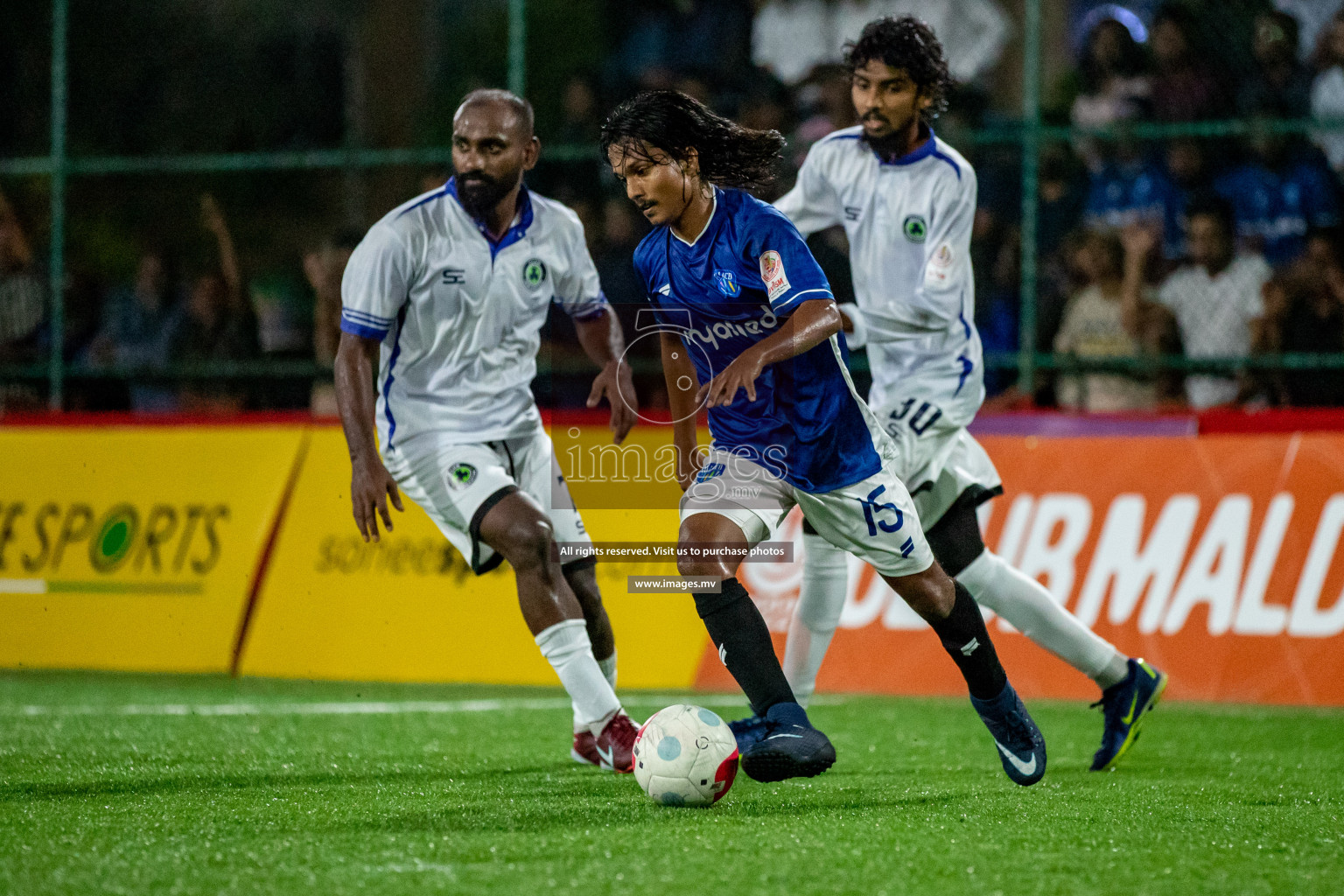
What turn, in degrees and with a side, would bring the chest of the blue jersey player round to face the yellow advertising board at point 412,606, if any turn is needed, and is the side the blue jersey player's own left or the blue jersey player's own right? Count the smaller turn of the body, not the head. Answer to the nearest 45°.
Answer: approximately 90° to the blue jersey player's own right

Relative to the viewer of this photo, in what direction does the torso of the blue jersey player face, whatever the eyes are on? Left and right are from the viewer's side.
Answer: facing the viewer and to the left of the viewer

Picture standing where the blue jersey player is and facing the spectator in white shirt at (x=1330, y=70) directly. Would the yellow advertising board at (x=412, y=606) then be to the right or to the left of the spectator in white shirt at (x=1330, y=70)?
left

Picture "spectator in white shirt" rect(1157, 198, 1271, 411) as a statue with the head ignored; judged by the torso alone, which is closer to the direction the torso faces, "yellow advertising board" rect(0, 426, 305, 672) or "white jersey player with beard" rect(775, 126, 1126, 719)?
the white jersey player with beard

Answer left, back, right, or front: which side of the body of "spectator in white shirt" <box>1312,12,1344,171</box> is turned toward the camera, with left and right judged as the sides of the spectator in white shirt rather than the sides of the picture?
front

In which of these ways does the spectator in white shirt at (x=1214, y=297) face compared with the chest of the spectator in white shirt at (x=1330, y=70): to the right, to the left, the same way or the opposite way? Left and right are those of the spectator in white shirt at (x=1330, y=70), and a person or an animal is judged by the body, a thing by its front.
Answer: the same way

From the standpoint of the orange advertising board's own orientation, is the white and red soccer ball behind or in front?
in front

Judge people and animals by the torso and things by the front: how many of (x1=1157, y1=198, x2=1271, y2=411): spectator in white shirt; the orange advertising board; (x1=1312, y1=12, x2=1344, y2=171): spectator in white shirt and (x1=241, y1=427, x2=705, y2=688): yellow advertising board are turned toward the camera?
4

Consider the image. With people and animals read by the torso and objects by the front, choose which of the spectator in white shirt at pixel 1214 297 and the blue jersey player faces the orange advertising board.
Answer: the spectator in white shirt

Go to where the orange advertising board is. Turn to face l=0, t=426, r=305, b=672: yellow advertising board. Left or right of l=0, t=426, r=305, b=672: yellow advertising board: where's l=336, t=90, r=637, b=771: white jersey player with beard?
left

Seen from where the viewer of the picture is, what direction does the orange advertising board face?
facing the viewer

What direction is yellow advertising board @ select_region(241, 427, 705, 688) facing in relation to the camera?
toward the camera

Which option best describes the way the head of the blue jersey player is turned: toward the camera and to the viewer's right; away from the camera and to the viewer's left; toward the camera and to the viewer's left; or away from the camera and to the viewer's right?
toward the camera and to the viewer's left

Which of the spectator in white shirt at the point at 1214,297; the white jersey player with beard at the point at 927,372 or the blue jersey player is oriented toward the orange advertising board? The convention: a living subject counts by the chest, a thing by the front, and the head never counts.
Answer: the spectator in white shirt
